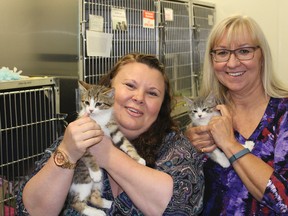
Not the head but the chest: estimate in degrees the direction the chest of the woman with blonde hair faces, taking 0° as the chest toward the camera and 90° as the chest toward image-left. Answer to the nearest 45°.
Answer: approximately 45°

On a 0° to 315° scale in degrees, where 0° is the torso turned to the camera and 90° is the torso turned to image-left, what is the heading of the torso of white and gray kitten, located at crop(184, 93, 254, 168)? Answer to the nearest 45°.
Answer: approximately 45°
